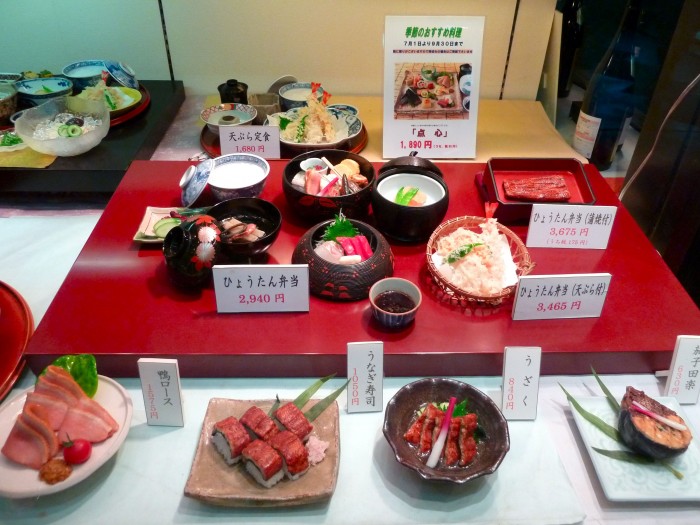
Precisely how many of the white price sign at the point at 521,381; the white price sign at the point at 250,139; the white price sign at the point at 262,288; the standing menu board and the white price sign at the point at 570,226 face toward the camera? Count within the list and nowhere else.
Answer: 5

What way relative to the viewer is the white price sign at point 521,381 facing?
toward the camera

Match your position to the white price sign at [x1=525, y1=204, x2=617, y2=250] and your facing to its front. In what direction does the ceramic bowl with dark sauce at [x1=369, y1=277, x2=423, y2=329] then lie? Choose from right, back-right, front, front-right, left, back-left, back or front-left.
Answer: front-right

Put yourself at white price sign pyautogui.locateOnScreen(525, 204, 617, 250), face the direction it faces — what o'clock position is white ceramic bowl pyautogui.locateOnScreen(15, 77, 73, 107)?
The white ceramic bowl is roughly at 3 o'clock from the white price sign.

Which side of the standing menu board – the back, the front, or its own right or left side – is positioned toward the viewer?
front

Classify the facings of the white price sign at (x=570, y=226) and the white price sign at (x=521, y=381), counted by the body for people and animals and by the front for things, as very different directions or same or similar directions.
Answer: same or similar directions

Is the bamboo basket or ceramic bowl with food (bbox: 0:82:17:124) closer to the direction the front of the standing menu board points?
the bamboo basket

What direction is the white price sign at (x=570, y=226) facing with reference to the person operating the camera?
facing the viewer

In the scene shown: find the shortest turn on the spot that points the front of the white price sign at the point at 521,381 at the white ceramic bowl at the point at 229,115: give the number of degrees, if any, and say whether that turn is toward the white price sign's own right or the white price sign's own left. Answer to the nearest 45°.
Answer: approximately 135° to the white price sign's own right

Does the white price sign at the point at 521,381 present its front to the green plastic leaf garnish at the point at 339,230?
no

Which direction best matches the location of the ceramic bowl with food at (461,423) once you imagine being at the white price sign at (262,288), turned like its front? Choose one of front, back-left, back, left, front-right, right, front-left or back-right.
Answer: front-left

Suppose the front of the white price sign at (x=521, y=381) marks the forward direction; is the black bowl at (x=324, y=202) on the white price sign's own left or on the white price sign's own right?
on the white price sign's own right

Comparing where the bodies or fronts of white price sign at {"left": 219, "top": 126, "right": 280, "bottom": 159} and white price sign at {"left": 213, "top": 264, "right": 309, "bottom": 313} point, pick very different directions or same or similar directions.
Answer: same or similar directions

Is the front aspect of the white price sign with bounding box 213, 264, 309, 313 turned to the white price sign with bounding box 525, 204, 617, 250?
no
